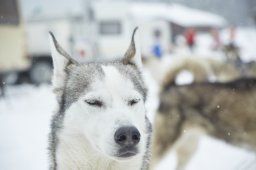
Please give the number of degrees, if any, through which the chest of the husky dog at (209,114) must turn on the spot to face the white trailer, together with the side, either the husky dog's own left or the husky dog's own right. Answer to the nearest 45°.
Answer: approximately 135° to the husky dog's own left

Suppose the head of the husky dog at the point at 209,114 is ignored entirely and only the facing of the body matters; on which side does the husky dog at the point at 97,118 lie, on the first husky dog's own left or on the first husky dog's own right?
on the first husky dog's own right
